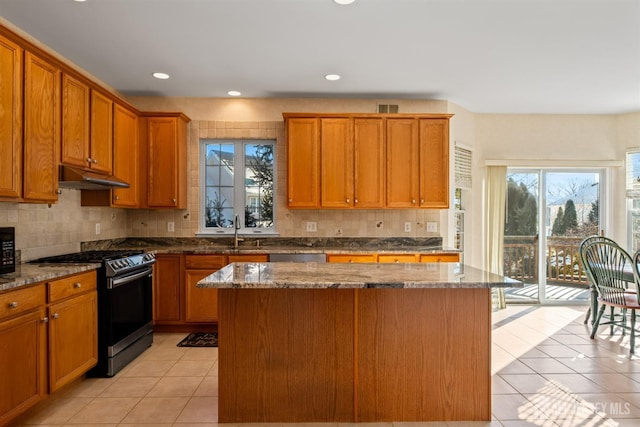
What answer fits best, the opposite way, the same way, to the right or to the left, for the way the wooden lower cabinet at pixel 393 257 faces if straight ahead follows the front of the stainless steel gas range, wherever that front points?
to the right

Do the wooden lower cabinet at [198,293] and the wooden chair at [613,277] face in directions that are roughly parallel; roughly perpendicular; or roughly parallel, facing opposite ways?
roughly perpendicular

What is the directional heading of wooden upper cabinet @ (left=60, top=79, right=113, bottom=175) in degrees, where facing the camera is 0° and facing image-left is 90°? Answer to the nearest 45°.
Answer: approximately 315°

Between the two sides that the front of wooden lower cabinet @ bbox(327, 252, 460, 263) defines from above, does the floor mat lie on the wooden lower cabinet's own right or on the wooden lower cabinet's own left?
on the wooden lower cabinet's own right

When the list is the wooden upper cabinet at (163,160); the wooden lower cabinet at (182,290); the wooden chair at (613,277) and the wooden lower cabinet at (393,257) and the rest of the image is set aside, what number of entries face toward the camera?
3

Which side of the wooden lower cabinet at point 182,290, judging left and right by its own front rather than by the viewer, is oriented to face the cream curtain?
left

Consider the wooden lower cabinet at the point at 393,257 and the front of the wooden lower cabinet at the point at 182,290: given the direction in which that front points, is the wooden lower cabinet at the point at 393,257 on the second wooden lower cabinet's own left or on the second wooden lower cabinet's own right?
on the second wooden lower cabinet's own left

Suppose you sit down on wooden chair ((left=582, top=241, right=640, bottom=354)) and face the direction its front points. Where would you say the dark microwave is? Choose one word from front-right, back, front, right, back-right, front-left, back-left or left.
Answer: back

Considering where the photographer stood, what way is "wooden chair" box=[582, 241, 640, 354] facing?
facing away from the viewer and to the right of the viewer
